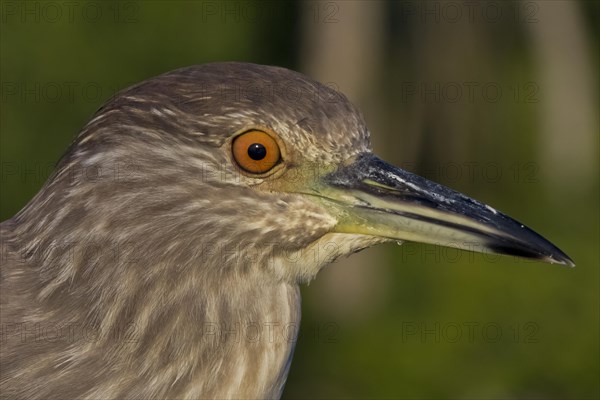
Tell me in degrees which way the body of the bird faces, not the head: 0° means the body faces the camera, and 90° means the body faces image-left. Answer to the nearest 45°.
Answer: approximately 270°
